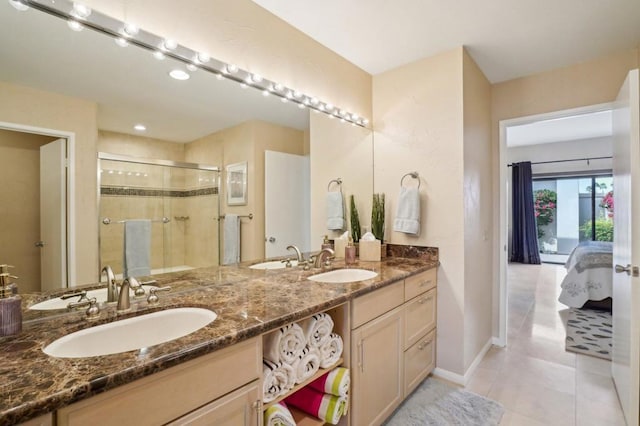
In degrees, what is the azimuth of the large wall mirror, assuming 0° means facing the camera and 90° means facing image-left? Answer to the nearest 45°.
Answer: approximately 315°

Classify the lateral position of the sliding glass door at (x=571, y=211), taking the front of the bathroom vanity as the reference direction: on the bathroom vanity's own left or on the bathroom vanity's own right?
on the bathroom vanity's own left

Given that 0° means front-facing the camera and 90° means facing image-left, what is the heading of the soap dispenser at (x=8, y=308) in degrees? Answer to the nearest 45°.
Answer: approximately 270°

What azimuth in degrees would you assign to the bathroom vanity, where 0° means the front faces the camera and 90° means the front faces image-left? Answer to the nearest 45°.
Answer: approximately 315°

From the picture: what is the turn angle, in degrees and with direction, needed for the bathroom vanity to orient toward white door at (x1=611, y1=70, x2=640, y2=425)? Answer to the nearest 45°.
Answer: approximately 45° to its left

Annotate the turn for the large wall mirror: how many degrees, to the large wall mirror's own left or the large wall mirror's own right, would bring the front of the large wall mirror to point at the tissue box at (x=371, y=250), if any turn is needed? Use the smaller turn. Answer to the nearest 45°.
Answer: approximately 45° to the large wall mirror's own left
